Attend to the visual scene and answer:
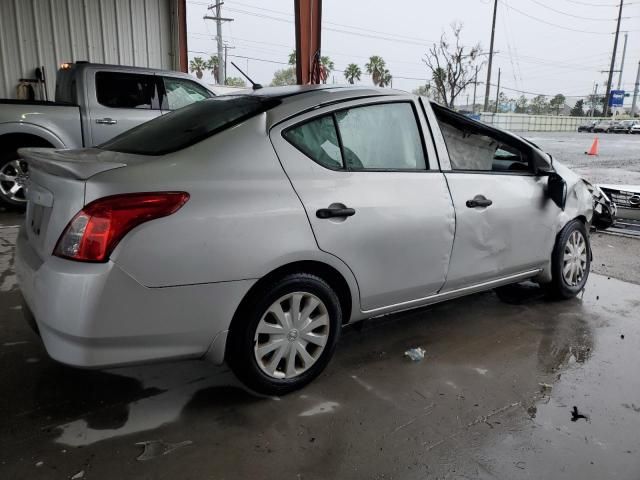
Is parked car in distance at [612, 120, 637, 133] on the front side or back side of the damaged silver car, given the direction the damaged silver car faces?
on the front side

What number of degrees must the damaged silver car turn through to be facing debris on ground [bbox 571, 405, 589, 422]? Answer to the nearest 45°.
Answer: approximately 45° to its right

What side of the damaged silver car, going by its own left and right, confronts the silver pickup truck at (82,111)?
left

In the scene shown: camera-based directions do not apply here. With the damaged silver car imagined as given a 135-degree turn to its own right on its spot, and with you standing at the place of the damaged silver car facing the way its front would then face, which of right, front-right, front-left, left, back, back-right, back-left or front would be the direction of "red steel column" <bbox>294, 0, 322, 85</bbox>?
back

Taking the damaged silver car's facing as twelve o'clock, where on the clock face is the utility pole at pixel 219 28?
The utility pole is roughly at 10 o'clock from the damaged silver car.

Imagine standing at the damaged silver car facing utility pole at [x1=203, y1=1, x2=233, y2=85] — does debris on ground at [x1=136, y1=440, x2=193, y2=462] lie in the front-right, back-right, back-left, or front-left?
back-left

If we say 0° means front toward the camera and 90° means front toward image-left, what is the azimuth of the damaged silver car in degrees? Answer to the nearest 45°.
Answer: approximately 225°

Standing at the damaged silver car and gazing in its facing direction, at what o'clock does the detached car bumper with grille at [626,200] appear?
The detached car bumper with grille is roughly at 12 o'clock from the damaged silver car.

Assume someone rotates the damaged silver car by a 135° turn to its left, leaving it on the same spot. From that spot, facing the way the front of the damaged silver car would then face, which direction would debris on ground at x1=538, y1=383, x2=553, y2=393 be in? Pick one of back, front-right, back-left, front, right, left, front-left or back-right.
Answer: back

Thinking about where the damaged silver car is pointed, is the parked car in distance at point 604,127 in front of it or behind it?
in front

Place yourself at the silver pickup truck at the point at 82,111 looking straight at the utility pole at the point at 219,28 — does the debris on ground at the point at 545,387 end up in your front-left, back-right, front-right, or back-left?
back-right
